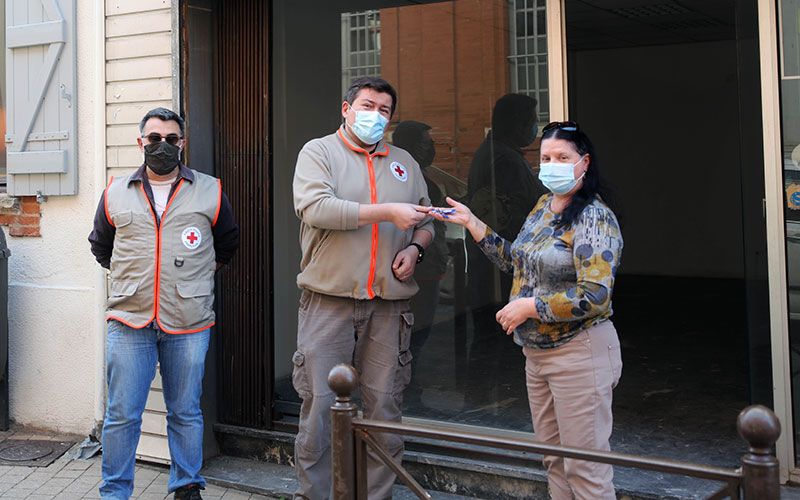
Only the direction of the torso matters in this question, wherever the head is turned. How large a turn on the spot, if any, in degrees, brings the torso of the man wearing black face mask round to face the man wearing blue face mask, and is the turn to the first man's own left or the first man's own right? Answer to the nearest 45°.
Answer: approximately 45° to the first man's own left

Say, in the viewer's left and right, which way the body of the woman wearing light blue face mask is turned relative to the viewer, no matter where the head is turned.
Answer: facing the viewer and to the left of the viewer

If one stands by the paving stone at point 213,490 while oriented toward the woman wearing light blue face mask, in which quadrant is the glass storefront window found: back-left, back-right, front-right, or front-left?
front-left

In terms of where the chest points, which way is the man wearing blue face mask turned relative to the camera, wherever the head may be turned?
toward the camera

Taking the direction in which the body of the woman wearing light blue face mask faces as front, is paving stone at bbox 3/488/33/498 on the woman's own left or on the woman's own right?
on the woman's own right

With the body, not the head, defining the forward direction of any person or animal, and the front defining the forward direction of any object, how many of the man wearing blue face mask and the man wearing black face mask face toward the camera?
2

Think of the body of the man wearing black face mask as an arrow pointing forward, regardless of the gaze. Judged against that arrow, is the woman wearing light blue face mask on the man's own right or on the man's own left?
on the man's own left

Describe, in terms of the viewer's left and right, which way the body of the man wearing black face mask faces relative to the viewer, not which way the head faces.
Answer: facing the viewer
